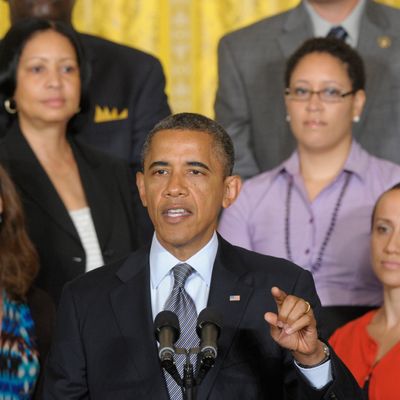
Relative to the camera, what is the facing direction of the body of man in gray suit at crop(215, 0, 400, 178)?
toward the camera

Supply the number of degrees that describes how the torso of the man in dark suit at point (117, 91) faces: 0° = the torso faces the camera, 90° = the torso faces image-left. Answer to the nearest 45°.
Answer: approximately 0°

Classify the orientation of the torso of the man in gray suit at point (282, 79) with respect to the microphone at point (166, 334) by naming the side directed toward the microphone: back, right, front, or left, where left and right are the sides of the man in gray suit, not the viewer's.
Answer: front

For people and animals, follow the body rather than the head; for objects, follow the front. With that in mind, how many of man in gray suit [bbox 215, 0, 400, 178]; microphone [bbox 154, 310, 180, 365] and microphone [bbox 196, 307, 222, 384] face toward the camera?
1

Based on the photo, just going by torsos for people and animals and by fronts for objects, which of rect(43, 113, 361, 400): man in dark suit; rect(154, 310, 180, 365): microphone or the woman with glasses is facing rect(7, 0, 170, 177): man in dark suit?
the microphone

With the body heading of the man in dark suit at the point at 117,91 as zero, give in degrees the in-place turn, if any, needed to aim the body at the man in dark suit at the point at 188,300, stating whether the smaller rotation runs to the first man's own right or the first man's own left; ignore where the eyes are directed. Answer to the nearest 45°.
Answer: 0° — they already face them

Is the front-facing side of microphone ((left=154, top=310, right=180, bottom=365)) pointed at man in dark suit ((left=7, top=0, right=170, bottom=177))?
yes

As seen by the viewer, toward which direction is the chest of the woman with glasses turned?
toward the camera

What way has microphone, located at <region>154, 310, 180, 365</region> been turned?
away from the camera

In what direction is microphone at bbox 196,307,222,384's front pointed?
away from the camera

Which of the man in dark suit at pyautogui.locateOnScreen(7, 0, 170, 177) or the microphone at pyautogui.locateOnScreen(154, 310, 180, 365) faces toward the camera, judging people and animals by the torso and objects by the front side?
the man in dark suit

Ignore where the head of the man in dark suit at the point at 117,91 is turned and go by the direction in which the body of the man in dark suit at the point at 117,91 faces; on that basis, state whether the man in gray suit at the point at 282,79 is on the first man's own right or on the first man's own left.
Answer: on the first man's own left

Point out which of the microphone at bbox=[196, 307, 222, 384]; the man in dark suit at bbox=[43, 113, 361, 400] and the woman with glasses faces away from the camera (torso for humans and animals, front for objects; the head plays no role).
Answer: the microphone
